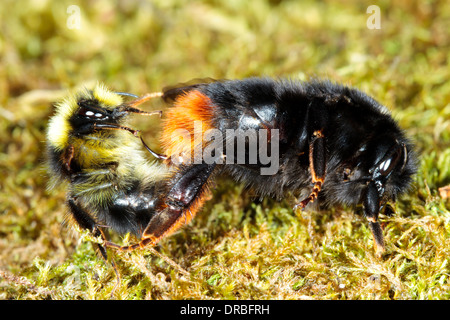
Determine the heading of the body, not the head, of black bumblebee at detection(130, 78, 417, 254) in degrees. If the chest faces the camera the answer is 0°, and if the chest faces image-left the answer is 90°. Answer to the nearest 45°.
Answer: approximately 270°

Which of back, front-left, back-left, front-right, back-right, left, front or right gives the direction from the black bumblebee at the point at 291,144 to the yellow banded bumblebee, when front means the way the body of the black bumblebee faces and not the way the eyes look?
back
